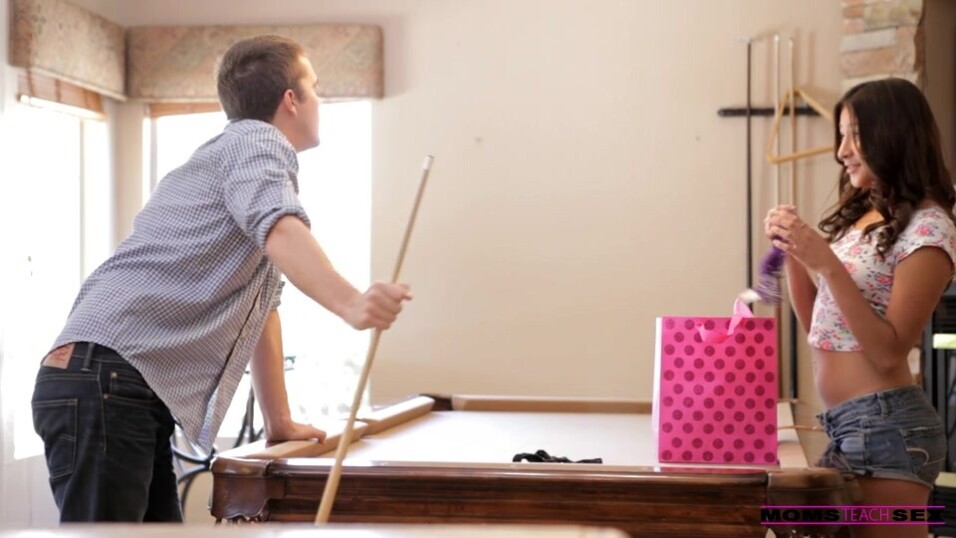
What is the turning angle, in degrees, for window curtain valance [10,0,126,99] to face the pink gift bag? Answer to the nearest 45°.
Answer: approximately 45° to its right

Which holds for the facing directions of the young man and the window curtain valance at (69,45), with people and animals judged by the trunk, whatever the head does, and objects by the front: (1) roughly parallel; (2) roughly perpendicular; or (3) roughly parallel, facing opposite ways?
roughly perpendicular

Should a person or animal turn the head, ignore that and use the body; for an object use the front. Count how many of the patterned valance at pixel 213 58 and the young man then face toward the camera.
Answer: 1

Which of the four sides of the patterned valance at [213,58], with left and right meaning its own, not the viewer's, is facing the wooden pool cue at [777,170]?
left

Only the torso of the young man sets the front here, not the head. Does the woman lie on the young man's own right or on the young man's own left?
on the young man's own right

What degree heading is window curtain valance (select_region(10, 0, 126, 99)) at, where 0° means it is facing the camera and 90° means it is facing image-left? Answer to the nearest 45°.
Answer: approximately 315°

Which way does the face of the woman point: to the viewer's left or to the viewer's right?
to the viewer's left

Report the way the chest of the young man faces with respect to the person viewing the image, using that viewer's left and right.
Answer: facing away from the viewer and to the right of the viewer

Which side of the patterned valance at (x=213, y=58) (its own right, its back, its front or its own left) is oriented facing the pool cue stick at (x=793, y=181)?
left

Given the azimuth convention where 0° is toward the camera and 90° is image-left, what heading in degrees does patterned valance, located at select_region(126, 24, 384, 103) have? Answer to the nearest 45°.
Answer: approximately 0°

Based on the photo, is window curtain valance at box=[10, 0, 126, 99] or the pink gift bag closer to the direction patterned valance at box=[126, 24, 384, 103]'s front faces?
the pink gift bag
